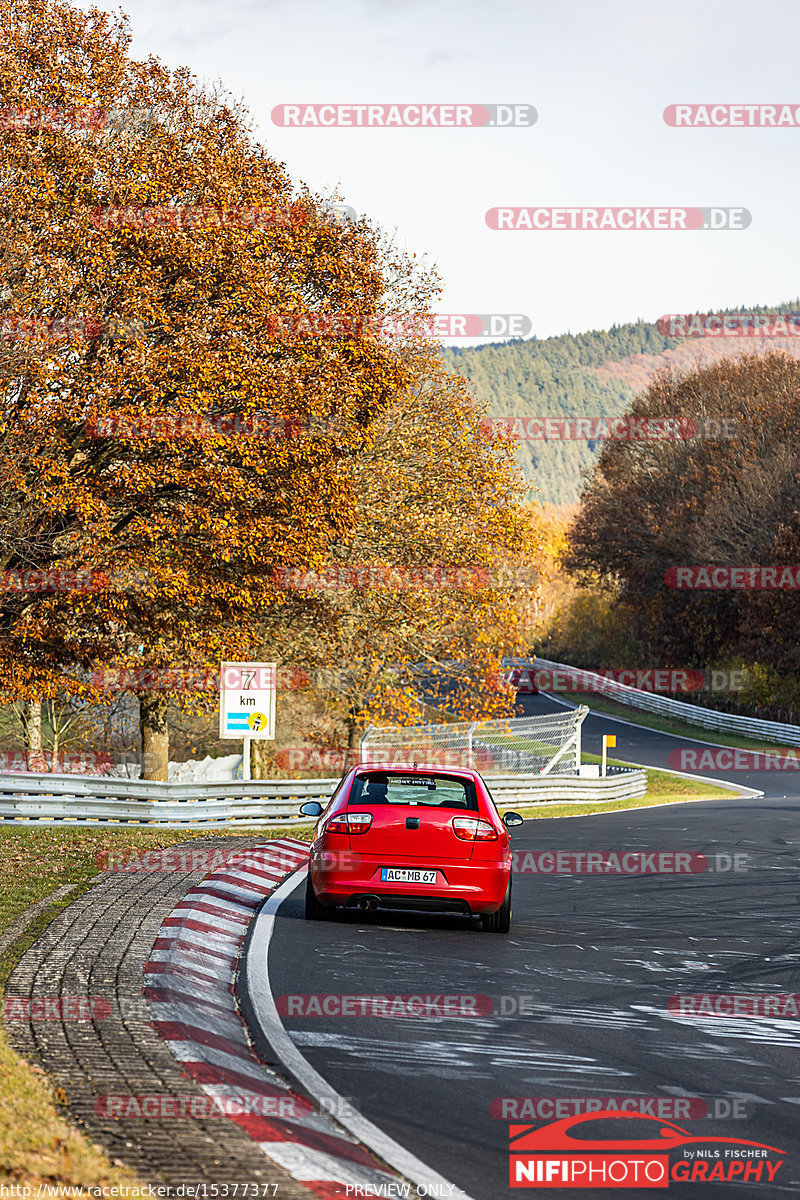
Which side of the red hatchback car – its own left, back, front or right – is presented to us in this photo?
back

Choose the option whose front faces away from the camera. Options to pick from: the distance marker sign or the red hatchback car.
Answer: the red hatchback car

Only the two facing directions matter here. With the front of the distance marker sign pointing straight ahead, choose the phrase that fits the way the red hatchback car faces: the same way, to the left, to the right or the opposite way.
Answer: the opposite way

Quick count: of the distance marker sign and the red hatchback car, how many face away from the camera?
1

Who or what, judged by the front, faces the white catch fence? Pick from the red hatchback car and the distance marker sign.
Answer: the red hatchback car

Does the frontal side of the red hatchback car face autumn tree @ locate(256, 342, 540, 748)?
yes

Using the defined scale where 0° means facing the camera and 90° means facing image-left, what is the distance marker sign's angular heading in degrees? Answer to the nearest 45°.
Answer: approximately 0°

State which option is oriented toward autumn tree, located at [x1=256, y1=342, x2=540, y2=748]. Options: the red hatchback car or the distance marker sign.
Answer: the red hatchback car

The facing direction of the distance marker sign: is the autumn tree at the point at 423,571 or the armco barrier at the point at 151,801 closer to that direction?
the armco barrier

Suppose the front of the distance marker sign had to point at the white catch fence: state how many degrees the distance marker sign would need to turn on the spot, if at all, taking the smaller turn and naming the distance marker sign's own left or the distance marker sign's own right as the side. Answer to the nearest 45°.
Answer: approximately 135° to the distance marker sign's own left
